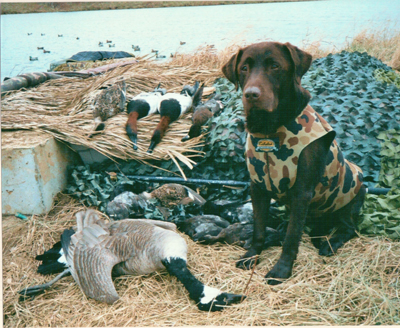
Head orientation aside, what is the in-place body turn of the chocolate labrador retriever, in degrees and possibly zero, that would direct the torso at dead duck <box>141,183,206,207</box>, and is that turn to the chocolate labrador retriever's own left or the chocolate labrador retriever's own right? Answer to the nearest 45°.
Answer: approximately 90° to the chocolate labrador retriever's own right

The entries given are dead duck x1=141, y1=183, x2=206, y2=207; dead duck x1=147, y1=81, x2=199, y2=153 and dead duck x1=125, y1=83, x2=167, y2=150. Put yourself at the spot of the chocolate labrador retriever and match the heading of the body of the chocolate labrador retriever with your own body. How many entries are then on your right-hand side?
3

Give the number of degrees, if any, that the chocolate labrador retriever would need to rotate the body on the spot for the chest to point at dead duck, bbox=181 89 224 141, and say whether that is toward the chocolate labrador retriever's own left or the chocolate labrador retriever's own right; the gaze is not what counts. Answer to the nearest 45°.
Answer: approximately 90° to the chocolate labrador retriever's own right

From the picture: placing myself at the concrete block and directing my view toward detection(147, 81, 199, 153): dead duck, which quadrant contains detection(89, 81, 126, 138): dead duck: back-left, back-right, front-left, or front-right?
front-left

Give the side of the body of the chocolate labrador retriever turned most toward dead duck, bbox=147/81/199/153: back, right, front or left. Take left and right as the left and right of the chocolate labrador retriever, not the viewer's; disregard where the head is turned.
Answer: right

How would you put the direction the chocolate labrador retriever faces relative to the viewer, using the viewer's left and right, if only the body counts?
facing the viewer and to the left of the viewer

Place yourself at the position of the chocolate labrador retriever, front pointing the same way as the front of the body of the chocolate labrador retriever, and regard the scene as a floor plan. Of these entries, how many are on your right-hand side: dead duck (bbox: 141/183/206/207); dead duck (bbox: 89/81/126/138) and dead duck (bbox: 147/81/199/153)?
3

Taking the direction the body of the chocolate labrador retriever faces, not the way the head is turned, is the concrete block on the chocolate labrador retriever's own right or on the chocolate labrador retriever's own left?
on the chocolate labrador retriever's own right

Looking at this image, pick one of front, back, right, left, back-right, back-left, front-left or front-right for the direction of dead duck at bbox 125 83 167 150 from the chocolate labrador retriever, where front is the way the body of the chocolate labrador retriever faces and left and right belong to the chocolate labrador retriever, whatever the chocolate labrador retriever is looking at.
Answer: right

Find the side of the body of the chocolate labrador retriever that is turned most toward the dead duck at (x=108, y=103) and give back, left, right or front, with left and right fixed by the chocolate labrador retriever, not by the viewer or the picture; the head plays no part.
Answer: right

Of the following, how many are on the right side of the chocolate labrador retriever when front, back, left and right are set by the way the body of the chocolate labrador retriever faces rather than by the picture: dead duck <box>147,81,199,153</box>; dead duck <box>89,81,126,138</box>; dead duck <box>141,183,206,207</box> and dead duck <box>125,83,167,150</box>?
4

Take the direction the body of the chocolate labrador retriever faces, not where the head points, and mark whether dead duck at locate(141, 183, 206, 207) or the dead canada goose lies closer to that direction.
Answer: the dead canada goose

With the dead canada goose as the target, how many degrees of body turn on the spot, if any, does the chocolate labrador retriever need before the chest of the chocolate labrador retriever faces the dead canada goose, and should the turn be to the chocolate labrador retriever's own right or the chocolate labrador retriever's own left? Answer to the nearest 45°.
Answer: approximately 45° to the chocolate labrador retriever's own right

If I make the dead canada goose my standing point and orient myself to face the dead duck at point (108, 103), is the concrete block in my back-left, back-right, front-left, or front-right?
front-left
